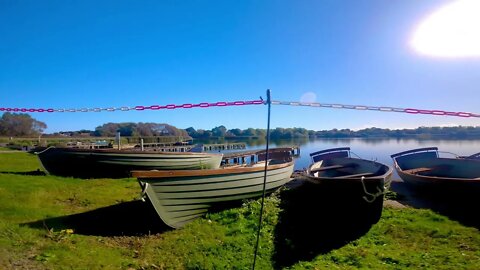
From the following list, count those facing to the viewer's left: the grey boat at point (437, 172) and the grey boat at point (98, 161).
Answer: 1

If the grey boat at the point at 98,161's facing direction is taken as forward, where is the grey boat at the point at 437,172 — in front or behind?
behind

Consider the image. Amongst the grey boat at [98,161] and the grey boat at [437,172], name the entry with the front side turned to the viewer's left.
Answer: the grey boat at [98,161]

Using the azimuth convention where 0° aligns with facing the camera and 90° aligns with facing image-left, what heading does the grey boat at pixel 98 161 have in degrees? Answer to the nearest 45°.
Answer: approximately 90°
